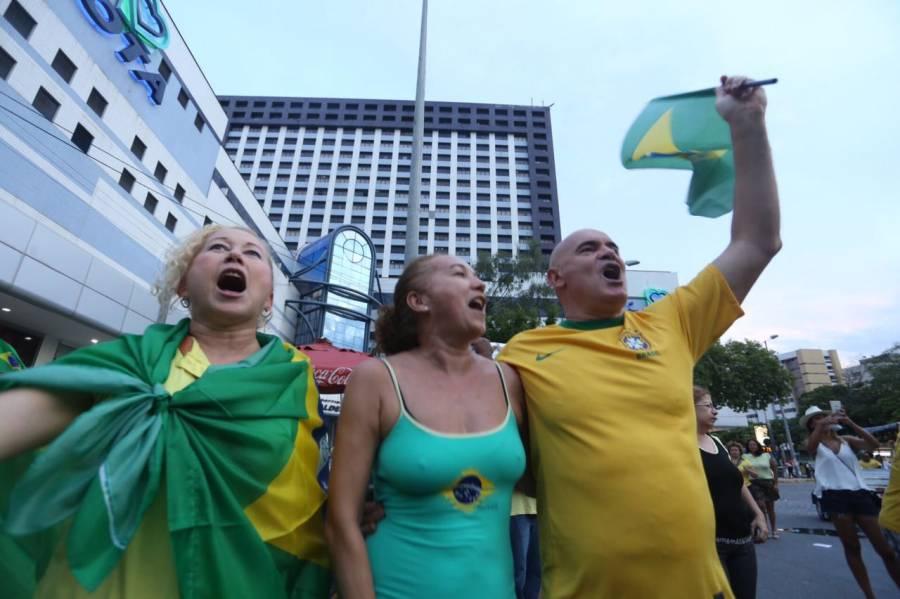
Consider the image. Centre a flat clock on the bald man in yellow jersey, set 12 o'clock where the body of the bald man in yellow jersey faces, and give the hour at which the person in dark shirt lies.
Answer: The person in dark shirt is roughly at 8 o'clock from the bald man in yellow jersey.

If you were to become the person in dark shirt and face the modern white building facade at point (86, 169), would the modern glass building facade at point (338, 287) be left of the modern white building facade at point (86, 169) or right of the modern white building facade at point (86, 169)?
right

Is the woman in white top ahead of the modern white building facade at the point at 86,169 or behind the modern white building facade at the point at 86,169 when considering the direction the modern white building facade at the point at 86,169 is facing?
ahead

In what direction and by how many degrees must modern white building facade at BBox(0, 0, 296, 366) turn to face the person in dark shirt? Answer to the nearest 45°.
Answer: approximately 45° to its right

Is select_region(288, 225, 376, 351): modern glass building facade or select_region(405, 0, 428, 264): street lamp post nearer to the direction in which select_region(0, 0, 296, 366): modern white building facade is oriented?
the street lamp post

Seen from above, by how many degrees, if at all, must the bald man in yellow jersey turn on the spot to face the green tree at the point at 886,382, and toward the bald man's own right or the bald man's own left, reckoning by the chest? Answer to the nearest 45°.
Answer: approximately 135° to the bald man's own left

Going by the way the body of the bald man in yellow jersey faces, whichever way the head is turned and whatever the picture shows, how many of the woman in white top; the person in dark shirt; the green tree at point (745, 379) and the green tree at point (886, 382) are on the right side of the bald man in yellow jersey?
0

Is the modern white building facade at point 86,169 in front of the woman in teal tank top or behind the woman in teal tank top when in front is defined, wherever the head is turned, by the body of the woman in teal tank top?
behind

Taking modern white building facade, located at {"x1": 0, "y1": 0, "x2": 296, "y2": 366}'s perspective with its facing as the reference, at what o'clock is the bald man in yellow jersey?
The bald man in yellow jersey is roughly at 1 o'clock from the modern white building facade.

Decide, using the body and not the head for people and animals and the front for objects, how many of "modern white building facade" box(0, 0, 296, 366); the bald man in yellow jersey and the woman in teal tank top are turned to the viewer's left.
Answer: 0

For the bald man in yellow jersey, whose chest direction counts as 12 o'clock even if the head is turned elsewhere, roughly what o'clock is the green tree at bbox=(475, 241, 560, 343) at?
The green tree is roughly at 7 o'clock from the bald man in yellow jersey.

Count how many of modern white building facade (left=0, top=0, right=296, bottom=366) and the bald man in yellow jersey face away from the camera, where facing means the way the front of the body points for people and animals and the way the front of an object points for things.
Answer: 0

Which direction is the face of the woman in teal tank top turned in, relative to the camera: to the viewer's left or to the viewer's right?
to the viewer's right

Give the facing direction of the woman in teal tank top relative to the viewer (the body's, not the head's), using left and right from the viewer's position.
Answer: facing the viewer and to the right of the viewer

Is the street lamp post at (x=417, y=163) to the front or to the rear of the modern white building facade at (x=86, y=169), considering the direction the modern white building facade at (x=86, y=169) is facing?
to the front
